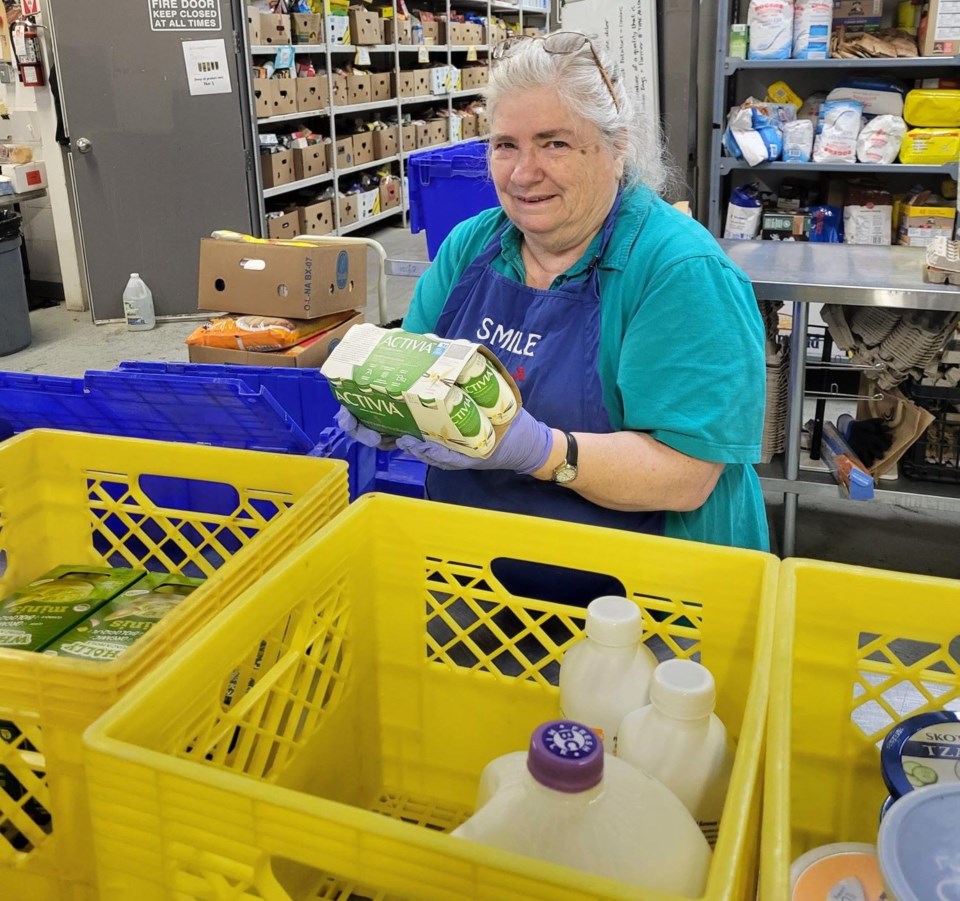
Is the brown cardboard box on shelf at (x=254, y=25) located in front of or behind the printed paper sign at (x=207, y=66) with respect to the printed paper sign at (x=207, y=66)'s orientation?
behind

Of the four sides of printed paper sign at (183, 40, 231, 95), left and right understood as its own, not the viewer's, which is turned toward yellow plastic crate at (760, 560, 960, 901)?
front

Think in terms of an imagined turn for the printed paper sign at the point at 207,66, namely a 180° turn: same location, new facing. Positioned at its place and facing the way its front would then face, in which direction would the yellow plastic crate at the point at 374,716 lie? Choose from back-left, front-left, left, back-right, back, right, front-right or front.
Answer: back

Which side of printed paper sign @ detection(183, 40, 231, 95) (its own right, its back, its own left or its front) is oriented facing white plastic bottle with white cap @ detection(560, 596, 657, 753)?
front

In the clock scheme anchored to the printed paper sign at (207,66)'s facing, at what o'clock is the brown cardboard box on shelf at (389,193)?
The brown cardboard box on shelf is roughly at 7 o'clock from the printed paper sign.

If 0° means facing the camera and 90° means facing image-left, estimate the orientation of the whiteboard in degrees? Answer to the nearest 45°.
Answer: approximately 0°

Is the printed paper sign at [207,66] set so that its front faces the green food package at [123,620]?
yes

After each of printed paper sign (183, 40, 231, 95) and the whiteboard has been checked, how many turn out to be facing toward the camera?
2

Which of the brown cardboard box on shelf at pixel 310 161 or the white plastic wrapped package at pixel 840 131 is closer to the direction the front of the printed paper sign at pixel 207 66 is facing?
the white plastic wrapped package

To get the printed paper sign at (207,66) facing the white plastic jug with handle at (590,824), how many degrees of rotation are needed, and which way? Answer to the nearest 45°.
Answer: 0° — it already faces it

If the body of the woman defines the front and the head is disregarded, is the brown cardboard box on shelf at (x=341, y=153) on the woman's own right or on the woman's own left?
on the woman's own right

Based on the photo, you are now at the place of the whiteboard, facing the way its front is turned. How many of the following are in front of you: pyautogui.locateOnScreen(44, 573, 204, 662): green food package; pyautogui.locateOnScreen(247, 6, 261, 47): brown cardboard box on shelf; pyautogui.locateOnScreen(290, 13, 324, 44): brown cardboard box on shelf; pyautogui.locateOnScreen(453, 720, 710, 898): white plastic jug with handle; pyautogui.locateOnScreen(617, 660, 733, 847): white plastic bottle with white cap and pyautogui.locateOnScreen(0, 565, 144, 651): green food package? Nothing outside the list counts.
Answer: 4

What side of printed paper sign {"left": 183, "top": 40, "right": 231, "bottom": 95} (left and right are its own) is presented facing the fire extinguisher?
right
